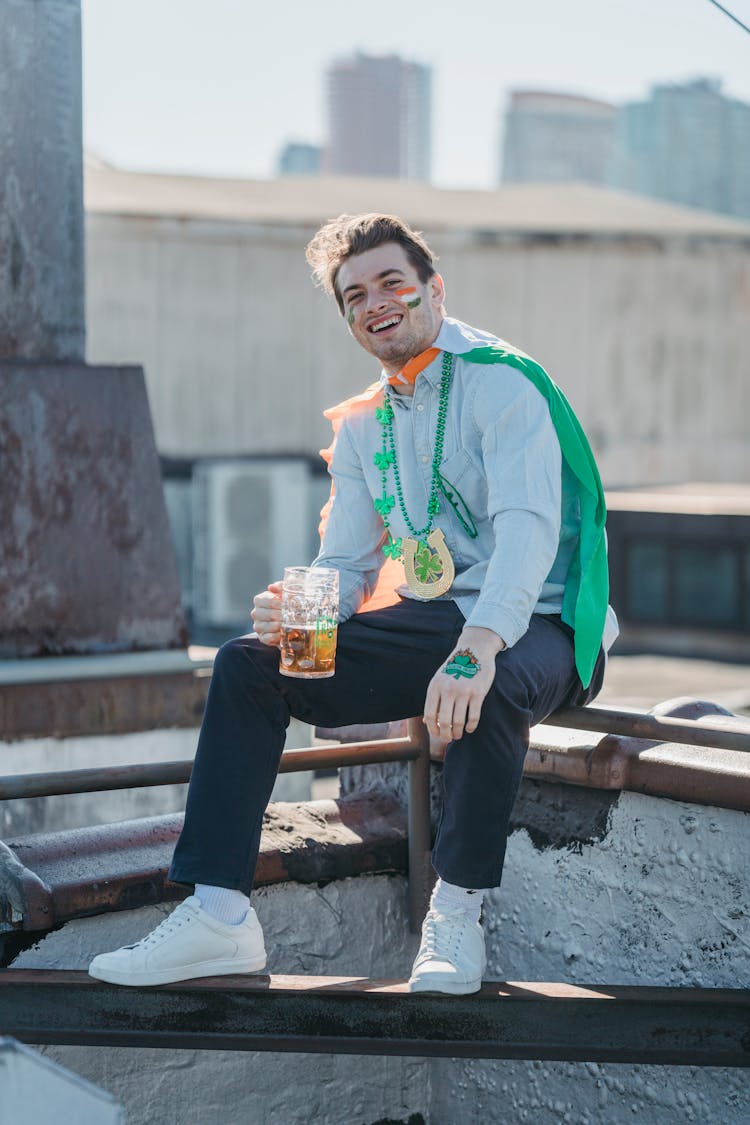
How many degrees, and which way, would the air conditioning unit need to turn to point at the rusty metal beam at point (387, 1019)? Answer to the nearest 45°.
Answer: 0° — it already faces it

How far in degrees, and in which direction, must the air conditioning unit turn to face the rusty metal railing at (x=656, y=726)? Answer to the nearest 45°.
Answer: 0° — it already faces it

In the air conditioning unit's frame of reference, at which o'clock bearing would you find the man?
The man is roughly at 12 o'clock from the air conditioning unit.

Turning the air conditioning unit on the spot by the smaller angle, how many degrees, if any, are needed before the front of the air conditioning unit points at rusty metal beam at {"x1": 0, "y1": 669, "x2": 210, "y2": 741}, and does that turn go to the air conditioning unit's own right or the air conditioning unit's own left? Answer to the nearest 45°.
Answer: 0° — it already faces it

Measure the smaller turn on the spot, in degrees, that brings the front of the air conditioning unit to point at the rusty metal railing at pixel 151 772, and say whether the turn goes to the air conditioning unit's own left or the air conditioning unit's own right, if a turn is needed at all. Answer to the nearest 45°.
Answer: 0° — it already faces it
